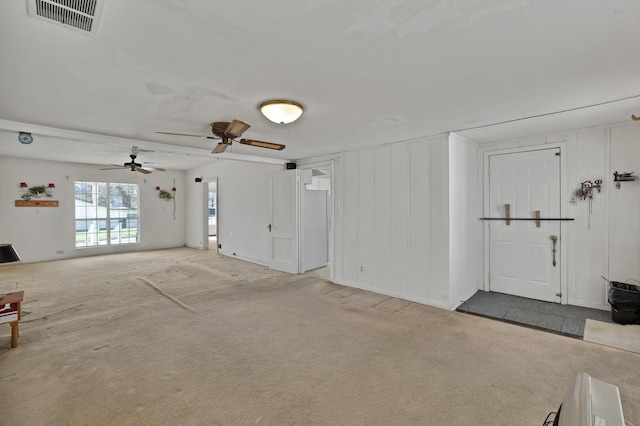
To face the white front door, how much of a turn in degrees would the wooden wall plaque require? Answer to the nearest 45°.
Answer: approximately 45° to its left

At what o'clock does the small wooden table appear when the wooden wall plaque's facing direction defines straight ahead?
The small wooden table is roughly at 12 o'clock from the wooden wall plaque.

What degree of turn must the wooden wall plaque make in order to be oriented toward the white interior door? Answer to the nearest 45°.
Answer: approximately 45° to its left

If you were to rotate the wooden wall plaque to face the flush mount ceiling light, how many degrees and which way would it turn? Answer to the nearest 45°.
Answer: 0° — it already faces it

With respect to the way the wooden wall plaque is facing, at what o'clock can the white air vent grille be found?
The white air vent grille is roughly at 12 o'clock from the wooden wall plaque.

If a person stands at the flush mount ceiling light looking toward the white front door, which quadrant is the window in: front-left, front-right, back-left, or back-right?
back-left

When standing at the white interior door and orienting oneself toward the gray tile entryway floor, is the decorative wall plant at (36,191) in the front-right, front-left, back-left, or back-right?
back-right

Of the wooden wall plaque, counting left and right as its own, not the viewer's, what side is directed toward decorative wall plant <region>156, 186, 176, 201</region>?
left

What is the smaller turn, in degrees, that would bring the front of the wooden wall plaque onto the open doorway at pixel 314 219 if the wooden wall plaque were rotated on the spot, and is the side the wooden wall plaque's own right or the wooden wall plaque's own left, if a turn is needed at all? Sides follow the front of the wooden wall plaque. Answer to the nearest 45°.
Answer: approximately 45° to the wooden wall plaque's own left

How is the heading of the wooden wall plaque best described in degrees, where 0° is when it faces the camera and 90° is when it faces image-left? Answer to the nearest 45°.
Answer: approximately 0°
